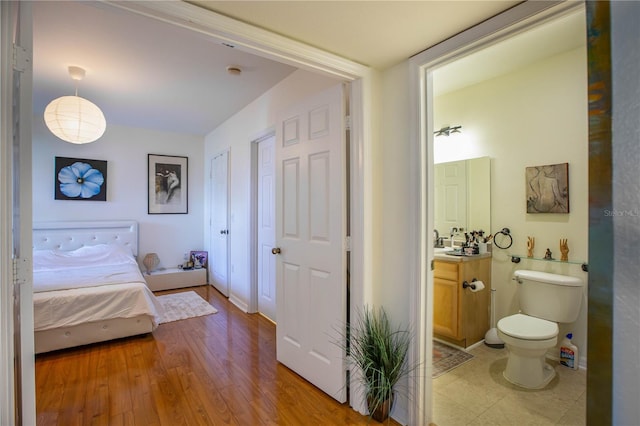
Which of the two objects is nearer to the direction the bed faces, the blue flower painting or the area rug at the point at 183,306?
the area rug

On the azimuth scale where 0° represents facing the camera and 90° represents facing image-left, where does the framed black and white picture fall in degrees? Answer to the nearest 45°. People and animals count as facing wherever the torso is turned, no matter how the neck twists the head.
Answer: approximately 315°

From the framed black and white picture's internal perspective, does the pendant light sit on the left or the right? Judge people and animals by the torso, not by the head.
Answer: on its right
